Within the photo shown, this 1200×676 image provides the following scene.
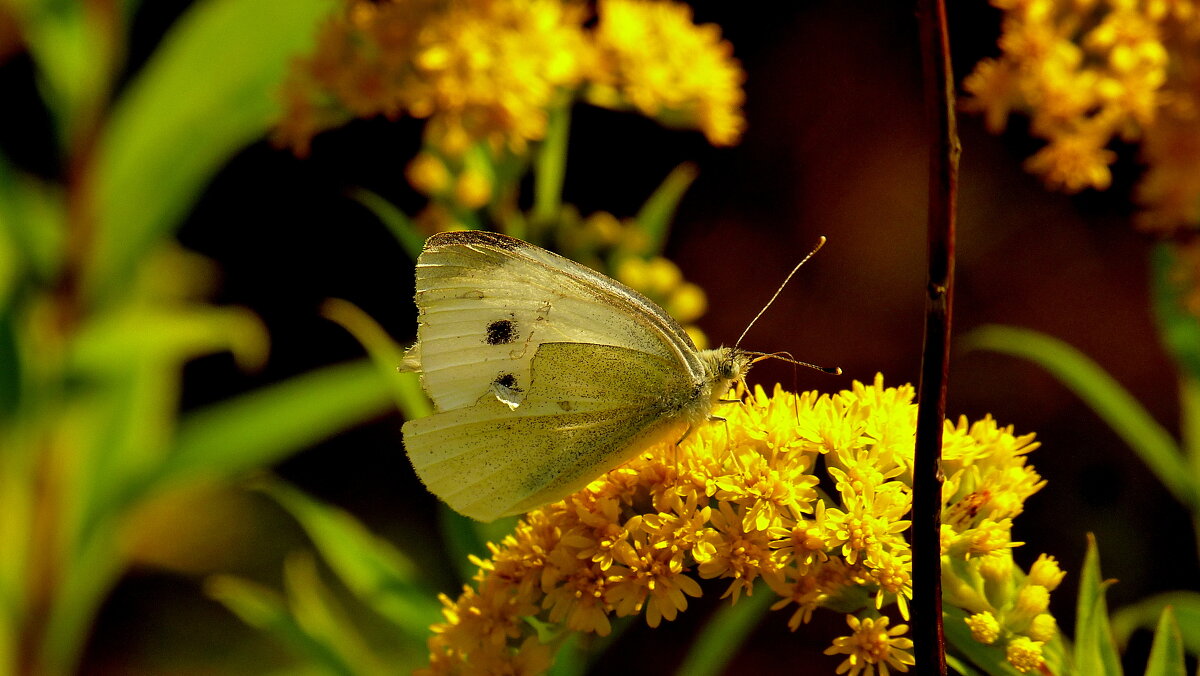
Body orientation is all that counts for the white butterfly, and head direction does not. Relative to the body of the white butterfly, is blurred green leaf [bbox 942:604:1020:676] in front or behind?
in front

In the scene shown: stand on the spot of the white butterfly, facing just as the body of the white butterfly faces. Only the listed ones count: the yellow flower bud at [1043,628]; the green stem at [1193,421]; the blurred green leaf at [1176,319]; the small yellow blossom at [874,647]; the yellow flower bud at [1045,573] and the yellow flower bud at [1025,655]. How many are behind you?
0

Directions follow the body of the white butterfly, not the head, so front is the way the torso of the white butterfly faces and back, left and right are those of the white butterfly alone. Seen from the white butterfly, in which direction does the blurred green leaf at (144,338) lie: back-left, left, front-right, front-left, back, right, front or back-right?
back-left

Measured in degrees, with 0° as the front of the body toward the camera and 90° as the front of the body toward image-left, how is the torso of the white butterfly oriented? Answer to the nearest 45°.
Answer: approximately 270°

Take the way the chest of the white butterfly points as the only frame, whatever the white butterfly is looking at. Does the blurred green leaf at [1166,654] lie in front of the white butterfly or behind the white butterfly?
in front

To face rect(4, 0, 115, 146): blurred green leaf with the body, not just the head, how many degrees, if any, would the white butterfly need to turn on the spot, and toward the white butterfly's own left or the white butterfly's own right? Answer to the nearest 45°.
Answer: approximately 135° to the white butterfly's own left

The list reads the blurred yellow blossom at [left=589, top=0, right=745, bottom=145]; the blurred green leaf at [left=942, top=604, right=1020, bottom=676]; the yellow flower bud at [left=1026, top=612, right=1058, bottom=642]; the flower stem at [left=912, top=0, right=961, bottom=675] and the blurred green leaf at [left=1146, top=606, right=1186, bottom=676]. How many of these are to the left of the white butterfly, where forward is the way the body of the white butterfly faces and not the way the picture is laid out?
1

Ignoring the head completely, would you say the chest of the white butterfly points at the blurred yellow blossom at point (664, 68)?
no

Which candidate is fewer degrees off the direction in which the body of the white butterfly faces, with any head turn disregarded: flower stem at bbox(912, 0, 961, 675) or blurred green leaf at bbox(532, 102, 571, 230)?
the flower stem

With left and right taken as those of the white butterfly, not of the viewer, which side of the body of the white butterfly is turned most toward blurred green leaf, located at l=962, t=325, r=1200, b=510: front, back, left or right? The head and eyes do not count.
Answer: front
